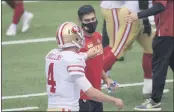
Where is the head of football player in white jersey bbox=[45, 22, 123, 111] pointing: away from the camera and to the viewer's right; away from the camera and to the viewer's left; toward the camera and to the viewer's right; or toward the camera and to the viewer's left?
away from the camera and to the viewer's right

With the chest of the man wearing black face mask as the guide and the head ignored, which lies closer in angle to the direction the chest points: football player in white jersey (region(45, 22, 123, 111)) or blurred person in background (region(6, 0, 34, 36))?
the football player in white jersey
